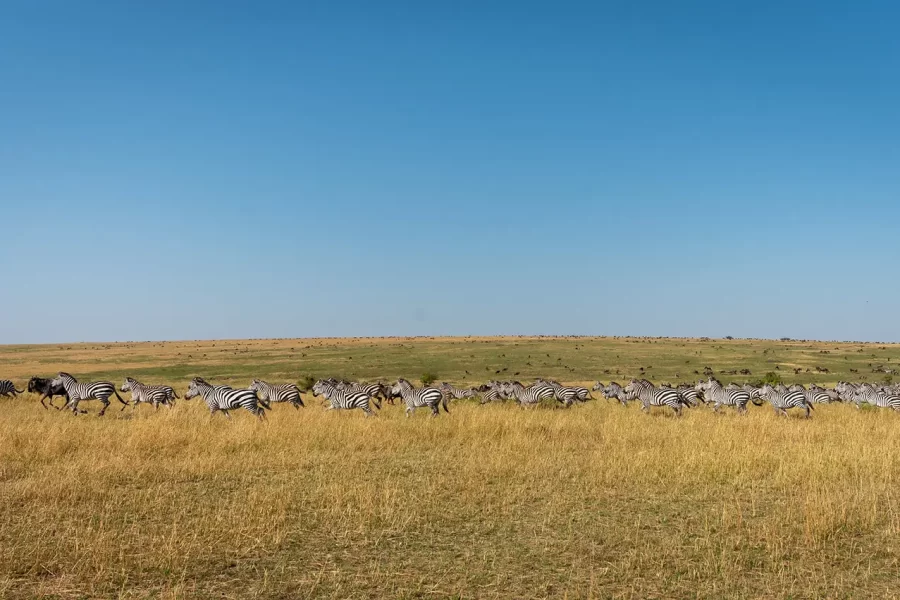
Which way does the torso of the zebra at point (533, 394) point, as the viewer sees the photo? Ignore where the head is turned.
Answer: to the viewer's left

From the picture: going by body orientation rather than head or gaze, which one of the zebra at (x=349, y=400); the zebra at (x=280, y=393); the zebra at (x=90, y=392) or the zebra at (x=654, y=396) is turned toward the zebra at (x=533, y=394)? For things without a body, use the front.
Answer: the zebra at (x=654, y=396)

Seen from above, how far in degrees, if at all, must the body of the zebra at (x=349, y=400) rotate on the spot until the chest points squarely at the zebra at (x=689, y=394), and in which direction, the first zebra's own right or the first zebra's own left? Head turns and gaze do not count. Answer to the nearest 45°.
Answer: approximately 180°

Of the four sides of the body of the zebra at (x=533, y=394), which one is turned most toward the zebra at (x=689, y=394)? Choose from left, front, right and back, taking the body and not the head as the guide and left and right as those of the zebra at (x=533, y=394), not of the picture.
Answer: back

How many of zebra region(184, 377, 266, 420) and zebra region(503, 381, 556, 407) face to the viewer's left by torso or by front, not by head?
2

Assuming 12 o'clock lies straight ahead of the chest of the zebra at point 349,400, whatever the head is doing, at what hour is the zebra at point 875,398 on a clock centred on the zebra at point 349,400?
the zebra at point 875,398 is roughly at 6 o'clock from the zebra at point 349,400.

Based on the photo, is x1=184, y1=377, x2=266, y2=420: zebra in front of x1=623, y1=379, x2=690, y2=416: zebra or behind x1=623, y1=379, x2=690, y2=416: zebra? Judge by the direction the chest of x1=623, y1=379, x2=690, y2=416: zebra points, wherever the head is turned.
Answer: in front

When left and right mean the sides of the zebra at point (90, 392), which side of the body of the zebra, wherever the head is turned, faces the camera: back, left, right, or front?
left

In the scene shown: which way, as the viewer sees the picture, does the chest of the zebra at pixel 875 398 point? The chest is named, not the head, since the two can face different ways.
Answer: to the viewer's left

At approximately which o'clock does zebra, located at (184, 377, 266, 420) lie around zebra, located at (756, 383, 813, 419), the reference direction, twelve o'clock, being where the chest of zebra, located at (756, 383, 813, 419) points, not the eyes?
zebra, located at (184, 377, 266, 420) is roughly at 11 o'clock from zebra, located at (756, 383, 813, 419).

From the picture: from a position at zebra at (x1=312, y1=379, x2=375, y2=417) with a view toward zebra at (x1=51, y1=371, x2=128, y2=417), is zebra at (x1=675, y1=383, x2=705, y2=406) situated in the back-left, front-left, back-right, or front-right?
back-right

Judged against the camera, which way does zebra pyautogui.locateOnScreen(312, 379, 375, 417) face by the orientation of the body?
to the viewer's left

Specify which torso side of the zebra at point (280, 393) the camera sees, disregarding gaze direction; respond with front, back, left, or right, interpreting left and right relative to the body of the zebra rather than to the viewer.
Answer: left

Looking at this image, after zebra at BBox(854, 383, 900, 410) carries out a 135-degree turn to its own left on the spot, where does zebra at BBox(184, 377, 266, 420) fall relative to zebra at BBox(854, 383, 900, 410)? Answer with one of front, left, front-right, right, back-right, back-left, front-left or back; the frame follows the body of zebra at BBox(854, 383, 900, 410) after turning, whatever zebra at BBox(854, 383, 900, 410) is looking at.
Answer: right

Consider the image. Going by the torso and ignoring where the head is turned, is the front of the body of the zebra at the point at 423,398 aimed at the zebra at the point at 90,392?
yes
